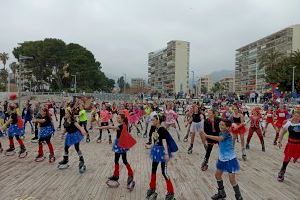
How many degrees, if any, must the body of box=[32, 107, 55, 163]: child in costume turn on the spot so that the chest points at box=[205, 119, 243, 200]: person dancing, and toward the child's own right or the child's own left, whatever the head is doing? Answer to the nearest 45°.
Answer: approximately 90° to the child's own left

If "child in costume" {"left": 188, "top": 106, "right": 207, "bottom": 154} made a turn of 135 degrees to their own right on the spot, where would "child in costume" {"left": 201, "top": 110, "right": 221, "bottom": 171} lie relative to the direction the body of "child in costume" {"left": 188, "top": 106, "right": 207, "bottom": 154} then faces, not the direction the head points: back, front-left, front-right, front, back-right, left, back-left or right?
back

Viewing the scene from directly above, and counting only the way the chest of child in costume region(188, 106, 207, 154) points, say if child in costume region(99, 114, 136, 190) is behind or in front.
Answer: in front

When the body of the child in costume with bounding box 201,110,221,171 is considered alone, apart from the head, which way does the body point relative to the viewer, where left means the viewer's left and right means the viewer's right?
facing the viewer and to the left of the viewer

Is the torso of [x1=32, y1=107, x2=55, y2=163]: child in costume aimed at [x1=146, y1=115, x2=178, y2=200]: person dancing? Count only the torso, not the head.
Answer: no

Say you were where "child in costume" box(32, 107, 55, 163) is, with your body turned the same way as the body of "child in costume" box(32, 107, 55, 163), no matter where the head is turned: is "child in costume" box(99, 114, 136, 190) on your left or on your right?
on your left

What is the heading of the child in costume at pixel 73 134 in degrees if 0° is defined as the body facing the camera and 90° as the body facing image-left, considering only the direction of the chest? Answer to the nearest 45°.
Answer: approximately 45°

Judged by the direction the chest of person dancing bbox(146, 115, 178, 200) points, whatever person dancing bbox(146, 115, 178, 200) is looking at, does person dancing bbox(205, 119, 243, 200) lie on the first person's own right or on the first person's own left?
on the first person's own left

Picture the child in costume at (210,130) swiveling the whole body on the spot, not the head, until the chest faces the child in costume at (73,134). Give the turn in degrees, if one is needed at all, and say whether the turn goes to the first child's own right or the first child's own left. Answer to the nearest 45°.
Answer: approximately 45° to the first child's own right

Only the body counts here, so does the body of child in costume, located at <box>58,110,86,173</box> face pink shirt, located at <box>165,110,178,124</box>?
no

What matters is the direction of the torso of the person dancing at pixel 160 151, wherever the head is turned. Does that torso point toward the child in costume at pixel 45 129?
no

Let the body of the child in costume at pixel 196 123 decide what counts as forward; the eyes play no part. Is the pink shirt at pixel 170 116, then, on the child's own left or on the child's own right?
on the child's own right

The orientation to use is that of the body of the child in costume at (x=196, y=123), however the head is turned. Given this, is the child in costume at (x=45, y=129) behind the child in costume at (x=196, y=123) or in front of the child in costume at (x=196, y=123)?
in front

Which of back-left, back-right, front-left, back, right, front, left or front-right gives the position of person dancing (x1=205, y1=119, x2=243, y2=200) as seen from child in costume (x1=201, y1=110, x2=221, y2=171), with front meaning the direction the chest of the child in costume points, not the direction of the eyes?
front-left

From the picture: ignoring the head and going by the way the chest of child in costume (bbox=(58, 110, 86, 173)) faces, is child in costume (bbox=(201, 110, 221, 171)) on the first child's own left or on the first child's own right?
on the first child's own left
